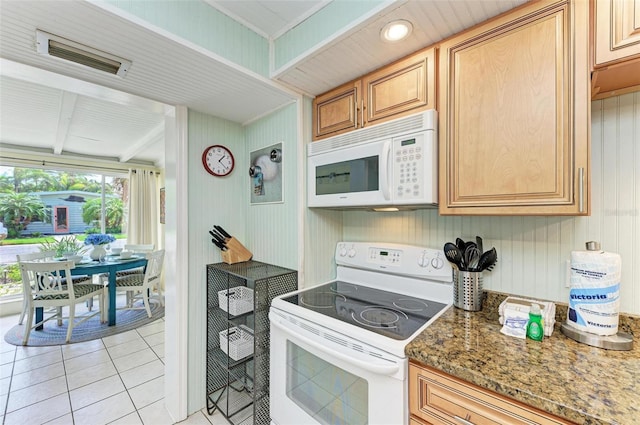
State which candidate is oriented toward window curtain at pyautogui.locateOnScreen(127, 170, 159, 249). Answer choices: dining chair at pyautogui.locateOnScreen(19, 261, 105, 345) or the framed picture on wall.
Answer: the dining chair

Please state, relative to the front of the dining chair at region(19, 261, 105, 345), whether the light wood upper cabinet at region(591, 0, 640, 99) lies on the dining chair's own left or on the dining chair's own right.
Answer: on the dining chair's own right

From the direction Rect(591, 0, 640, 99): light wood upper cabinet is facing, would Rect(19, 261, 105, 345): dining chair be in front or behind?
in front

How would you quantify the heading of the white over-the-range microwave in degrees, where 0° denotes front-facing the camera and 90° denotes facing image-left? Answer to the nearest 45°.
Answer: approximately 45°

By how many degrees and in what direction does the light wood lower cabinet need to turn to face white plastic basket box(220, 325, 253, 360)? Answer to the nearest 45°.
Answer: approximately 45° to its right

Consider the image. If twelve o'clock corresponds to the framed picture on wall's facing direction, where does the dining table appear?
The dining table is roughly at 3 o'clock from the framed picture on wall.

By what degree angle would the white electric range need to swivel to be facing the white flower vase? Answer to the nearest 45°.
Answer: approximately 90° to its right
